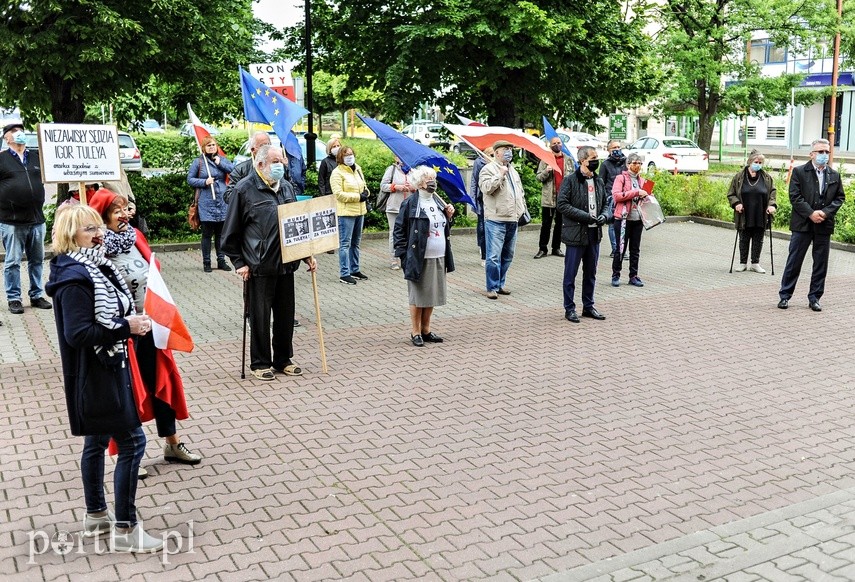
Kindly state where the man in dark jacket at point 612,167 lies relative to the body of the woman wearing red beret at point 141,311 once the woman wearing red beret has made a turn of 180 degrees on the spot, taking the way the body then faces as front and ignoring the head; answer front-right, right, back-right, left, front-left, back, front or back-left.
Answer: right

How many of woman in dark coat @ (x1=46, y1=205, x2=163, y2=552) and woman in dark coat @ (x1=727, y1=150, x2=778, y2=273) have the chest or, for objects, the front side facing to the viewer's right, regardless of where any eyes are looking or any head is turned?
1

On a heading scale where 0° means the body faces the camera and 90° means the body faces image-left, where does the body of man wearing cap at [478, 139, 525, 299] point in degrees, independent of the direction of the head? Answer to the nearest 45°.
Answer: approximately 315°

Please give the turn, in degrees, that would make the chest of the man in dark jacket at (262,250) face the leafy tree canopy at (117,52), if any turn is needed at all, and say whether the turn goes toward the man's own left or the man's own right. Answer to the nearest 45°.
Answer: approximately 135° to the man's own left

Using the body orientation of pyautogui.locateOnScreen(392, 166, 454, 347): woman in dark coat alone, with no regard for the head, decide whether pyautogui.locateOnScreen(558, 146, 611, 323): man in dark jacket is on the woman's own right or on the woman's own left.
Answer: on the woman's own left

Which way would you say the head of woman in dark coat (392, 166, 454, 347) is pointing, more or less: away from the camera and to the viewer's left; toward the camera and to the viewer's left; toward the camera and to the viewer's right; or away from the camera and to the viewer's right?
toward the camera and to the viewer's right

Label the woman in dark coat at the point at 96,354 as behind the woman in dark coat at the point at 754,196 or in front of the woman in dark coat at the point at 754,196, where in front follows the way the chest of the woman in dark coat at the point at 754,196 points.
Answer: in front

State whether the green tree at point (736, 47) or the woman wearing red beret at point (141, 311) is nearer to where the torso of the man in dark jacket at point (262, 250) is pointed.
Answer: the woman wearing red beret

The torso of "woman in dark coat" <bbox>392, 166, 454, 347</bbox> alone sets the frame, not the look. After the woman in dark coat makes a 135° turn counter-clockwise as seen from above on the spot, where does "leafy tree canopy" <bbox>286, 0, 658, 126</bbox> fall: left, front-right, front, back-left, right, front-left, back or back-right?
front

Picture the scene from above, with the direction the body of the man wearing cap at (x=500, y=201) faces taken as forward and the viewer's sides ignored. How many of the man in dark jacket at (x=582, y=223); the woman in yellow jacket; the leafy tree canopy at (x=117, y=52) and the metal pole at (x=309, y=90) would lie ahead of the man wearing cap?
1

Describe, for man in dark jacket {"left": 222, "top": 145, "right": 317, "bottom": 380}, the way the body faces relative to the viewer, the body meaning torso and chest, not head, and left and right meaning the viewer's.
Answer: facing the viewer and to the right of the viewer
